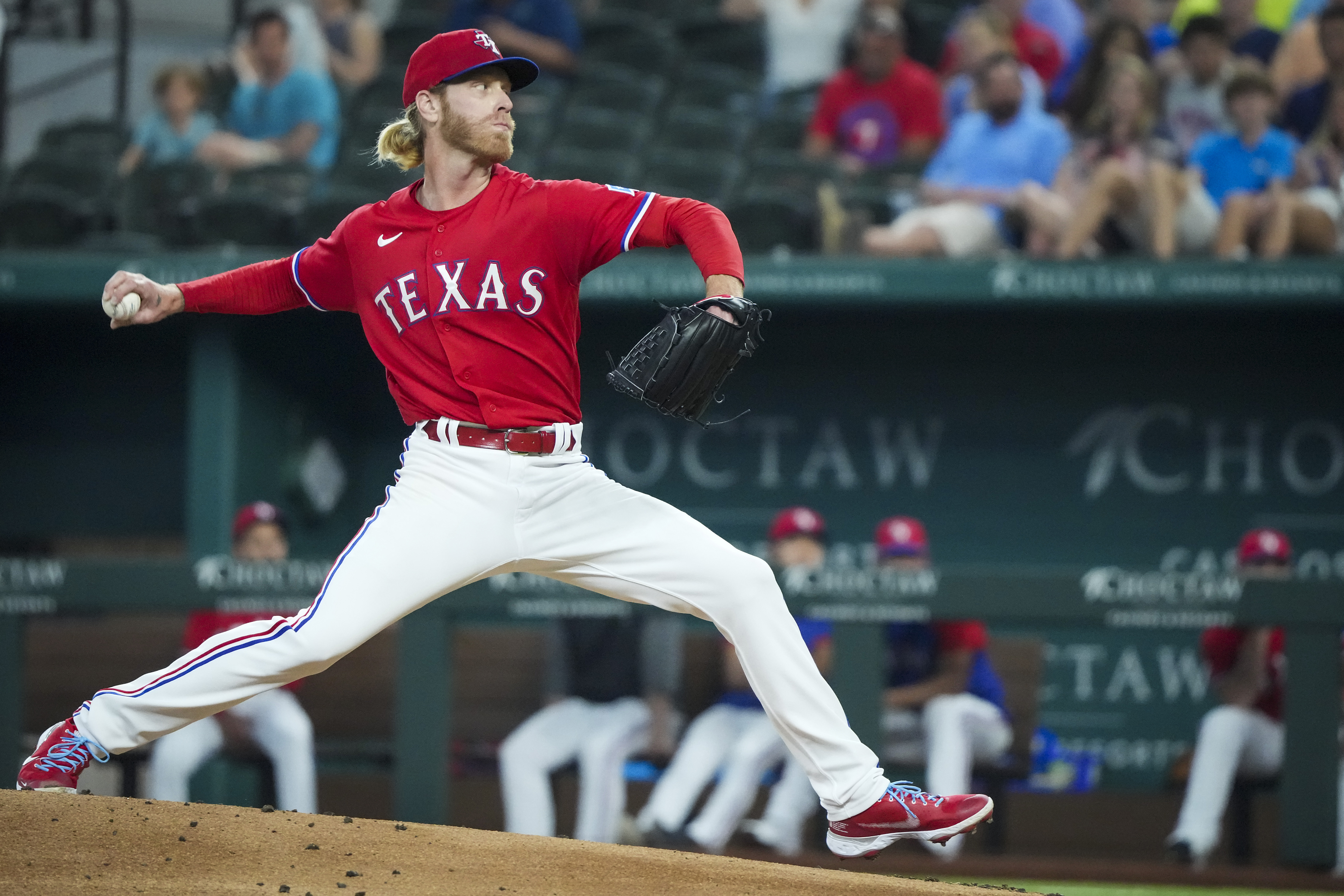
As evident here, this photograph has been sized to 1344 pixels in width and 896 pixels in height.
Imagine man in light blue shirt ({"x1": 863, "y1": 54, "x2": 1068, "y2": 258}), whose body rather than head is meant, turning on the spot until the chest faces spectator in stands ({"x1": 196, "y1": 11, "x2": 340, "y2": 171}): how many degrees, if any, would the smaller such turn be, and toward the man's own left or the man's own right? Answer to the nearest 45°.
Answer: approximately 45° to the man's own right

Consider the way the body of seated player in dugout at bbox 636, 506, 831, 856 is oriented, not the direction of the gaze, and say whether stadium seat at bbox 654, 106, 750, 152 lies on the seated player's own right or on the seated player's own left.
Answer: on the seated player's own right

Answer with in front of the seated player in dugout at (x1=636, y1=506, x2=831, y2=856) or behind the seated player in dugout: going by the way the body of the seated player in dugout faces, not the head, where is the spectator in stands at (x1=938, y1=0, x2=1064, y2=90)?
behind

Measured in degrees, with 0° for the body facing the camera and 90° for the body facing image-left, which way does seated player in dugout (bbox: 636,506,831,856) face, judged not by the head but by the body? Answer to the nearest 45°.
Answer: approximately 45°

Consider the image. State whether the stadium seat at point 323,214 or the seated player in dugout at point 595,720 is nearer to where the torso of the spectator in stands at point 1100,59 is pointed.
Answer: the seated player in dugout

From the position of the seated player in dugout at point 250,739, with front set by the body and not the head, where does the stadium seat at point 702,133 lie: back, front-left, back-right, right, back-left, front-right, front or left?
back-left
